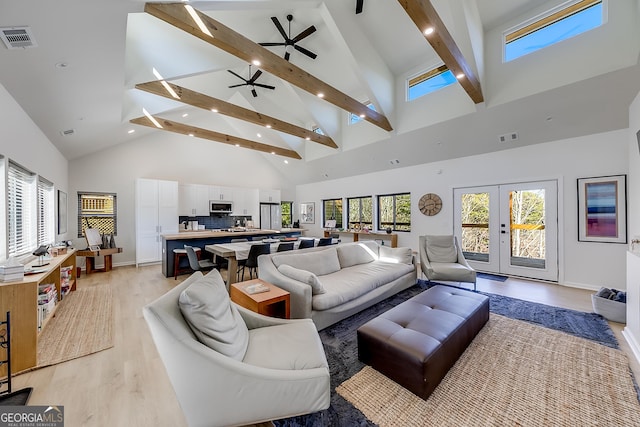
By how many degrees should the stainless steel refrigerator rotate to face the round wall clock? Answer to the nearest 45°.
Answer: approximately 45° to its left

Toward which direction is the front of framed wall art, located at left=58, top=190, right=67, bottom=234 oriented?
to the viewer's right

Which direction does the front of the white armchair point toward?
to the viewer's right

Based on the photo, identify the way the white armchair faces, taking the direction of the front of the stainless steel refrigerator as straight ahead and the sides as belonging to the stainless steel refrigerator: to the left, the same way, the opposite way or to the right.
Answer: to the left

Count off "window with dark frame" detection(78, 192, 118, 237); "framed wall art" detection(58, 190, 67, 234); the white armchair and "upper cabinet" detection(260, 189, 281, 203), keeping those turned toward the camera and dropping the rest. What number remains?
2

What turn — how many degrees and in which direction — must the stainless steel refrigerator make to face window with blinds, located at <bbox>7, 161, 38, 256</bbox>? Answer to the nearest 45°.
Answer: approximately 45° to its right

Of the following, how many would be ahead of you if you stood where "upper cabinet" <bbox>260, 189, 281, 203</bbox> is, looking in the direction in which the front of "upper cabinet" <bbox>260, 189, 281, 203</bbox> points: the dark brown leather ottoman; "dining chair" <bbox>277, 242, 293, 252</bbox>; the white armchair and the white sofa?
4

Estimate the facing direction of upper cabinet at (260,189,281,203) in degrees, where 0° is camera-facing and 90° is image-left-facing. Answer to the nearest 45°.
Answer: approximately 0°

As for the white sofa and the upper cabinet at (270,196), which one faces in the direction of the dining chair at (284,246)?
the upper cabinet

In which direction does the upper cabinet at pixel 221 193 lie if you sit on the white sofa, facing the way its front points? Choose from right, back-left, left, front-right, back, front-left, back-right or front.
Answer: back

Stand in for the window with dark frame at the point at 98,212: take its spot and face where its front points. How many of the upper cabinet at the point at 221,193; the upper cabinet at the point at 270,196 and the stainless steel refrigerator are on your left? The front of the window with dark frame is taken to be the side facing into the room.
3

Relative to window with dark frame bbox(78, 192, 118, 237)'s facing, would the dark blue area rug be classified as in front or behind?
in front

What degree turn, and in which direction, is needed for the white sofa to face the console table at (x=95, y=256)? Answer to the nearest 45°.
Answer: approximately 135° to its right

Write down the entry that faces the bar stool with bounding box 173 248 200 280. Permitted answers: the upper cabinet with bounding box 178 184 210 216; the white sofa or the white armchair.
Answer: the upper cabinet
